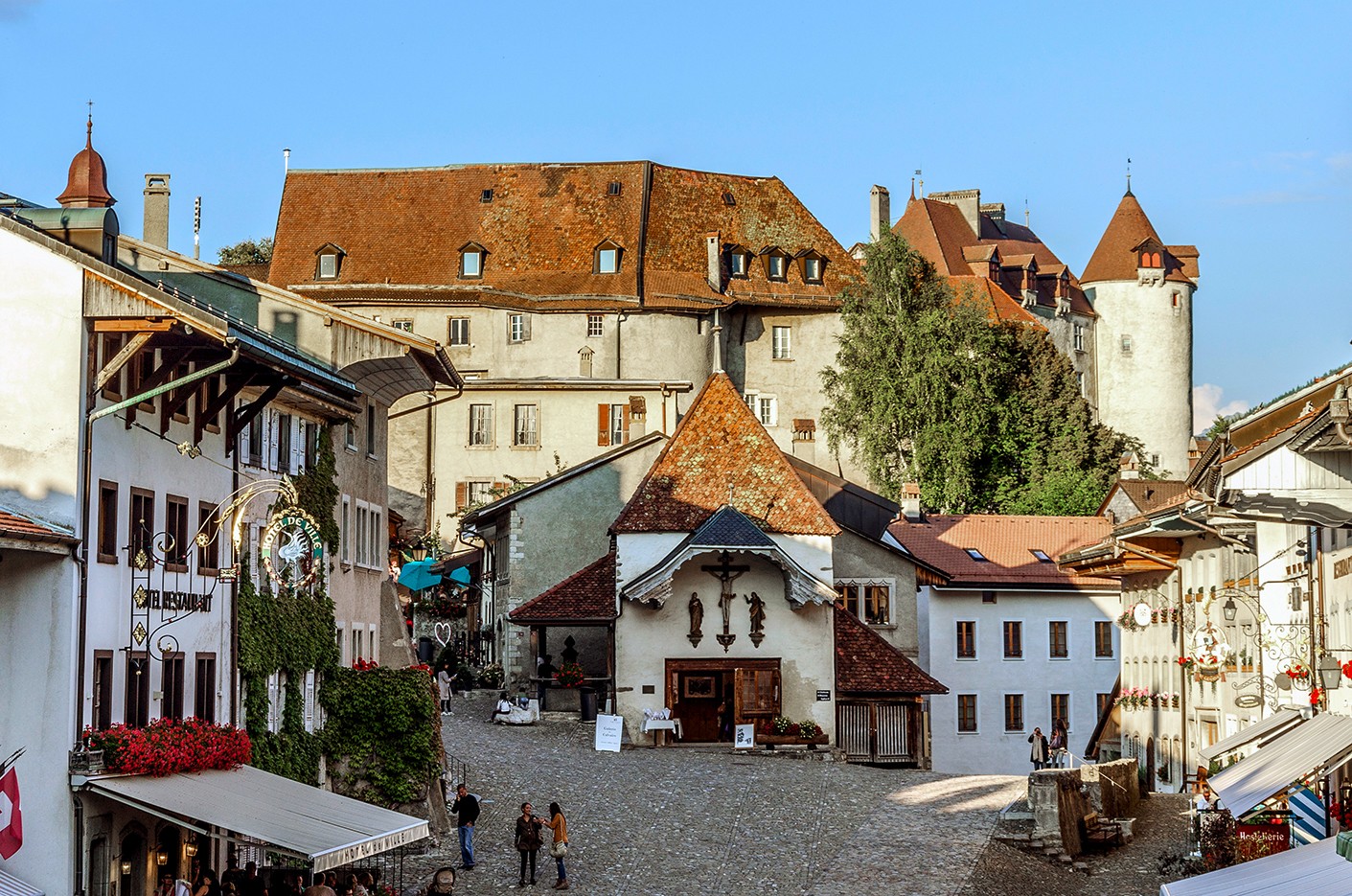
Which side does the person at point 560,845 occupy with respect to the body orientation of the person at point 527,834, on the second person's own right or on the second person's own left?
on the second person's own left

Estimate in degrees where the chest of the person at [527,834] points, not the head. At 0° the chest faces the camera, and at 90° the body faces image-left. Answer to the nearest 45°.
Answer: approximately 0°

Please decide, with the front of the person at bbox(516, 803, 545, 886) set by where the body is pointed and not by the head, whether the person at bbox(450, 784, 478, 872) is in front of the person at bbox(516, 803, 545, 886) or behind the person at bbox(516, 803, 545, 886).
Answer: behind

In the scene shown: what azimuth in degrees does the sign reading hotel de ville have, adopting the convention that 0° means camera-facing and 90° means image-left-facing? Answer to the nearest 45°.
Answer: approximately 0°

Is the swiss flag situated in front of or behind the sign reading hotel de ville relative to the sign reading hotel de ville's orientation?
in front

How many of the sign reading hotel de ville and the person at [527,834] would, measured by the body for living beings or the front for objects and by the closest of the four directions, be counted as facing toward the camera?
2
